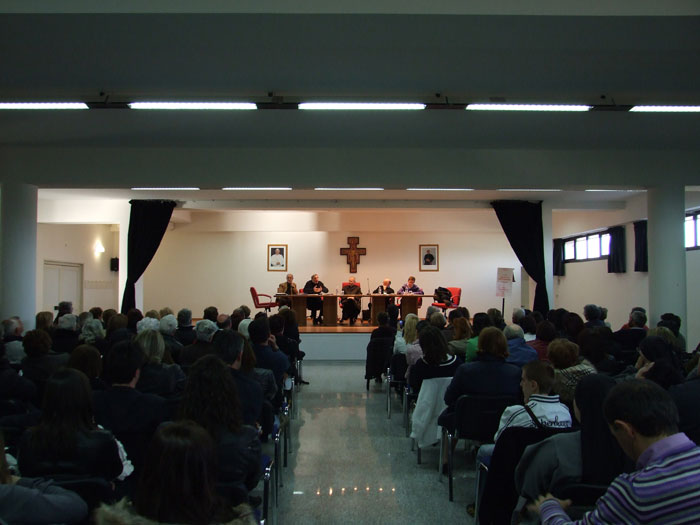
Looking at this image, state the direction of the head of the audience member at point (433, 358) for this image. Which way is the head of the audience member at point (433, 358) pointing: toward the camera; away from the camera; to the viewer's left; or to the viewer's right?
away from the camera

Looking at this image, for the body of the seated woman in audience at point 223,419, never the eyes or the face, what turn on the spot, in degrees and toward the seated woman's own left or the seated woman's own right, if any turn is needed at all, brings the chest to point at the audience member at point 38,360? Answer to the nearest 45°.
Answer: approximately 45° to the seated woman's own left

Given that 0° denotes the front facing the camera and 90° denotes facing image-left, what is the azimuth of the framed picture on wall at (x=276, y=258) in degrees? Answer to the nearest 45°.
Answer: approximately 0°

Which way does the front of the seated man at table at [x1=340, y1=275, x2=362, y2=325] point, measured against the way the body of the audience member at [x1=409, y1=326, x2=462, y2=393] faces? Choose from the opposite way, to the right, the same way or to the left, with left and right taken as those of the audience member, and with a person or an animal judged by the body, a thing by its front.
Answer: the opposite way

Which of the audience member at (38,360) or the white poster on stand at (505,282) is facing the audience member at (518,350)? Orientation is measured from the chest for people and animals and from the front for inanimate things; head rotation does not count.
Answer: the white poster on stand

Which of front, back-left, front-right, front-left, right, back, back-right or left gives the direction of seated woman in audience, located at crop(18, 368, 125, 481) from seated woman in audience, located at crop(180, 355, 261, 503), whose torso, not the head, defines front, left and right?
left

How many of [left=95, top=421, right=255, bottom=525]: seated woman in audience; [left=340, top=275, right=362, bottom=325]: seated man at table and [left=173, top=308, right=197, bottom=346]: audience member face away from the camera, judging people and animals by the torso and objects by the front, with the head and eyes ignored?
2

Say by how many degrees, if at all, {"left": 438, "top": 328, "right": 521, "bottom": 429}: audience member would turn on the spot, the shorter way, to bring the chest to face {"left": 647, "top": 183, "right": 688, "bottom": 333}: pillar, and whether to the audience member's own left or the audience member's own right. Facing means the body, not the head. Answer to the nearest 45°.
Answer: approximately 45° to the audience member's own right

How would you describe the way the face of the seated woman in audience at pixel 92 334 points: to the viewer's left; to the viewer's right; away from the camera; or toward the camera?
away from the camera

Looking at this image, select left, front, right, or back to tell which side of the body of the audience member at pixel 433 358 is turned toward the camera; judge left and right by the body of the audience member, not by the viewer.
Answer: back

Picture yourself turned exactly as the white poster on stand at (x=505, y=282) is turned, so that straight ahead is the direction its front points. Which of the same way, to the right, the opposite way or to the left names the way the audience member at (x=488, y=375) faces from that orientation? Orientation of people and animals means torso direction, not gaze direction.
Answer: the opposite way

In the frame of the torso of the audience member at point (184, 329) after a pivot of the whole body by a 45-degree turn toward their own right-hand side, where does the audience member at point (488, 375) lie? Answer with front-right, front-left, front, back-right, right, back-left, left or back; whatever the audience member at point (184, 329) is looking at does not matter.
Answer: right

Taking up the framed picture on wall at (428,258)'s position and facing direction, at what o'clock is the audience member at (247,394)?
The audience member is roughly at 12 o'clock from the framed picture on wall.

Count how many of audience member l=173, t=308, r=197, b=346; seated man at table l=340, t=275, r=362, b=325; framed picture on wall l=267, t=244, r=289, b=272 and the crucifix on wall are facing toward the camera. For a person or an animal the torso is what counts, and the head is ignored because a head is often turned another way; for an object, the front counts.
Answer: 3

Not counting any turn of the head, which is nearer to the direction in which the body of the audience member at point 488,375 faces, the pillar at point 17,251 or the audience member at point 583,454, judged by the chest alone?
the pillar

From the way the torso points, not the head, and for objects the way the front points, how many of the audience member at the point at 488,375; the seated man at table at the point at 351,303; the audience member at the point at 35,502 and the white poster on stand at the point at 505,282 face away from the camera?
2

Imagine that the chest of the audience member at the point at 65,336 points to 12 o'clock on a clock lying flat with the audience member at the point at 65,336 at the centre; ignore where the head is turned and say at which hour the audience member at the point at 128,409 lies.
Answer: the audience member at the point at 128,409 is roughly at 6 o'clock from the audience member at the point at 65,336.

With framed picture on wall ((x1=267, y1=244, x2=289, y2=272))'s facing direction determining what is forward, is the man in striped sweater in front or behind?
in front

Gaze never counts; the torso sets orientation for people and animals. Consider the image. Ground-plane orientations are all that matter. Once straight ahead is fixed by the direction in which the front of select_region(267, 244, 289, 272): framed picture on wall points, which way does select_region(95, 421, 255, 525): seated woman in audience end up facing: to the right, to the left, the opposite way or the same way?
the opposite way

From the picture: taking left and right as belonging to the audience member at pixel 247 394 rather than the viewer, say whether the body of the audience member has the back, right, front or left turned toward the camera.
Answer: back
